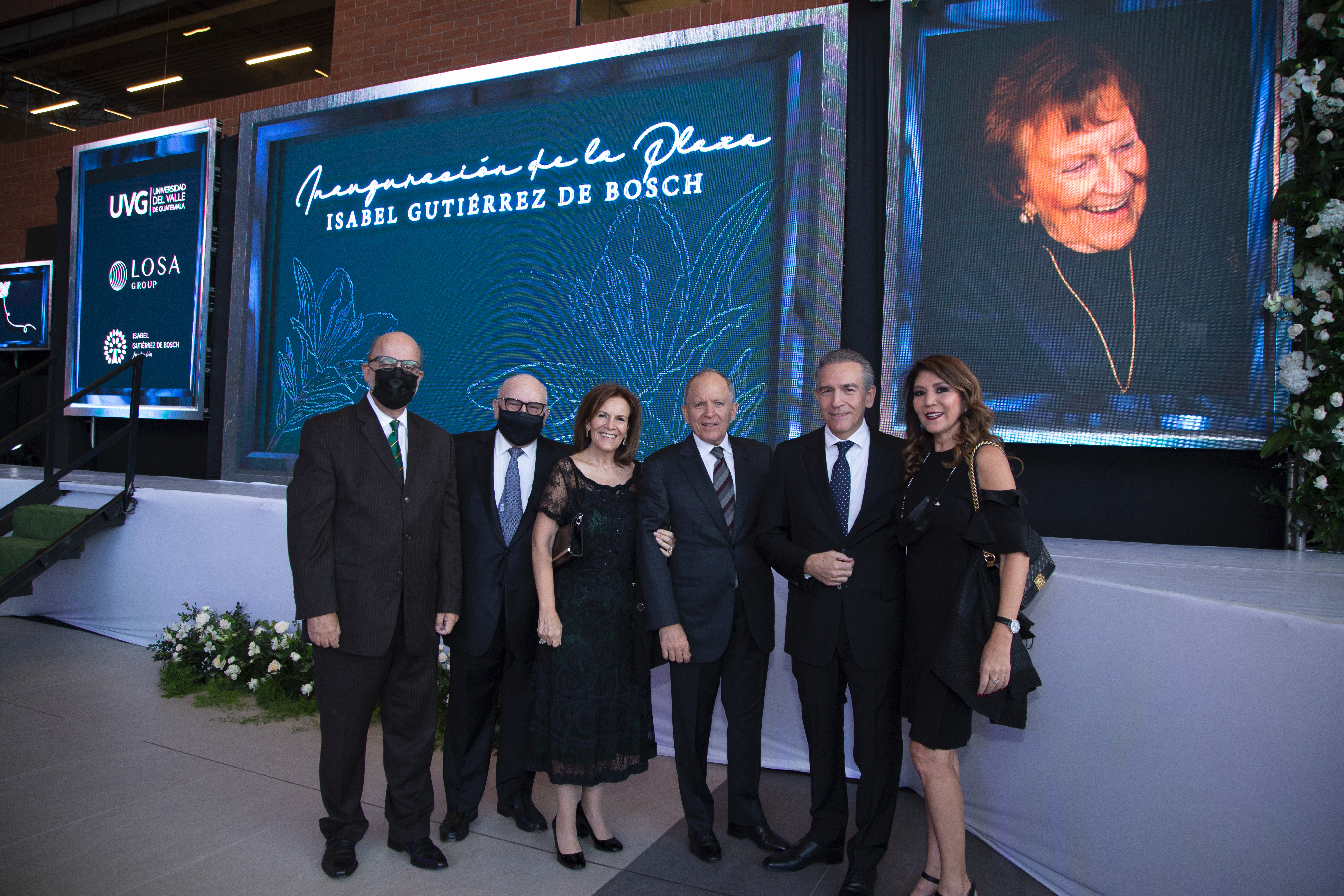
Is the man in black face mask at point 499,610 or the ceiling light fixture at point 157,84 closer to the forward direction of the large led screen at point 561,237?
the man in black face mask

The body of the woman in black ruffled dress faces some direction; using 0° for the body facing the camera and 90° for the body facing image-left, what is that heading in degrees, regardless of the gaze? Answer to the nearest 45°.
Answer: approximately 45°

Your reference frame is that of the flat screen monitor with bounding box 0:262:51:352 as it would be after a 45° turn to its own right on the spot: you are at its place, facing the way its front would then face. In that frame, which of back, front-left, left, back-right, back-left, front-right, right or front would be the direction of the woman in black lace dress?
left

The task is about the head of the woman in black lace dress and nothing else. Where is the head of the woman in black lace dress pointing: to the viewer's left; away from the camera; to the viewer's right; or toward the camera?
toward the camera

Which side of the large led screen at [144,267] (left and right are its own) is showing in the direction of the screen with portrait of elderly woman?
left

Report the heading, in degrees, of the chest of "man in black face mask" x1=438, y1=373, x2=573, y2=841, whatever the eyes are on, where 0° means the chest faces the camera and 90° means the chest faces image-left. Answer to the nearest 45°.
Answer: approximately 0°

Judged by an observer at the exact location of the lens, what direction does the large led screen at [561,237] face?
facing the viewer and to the left of the viewer

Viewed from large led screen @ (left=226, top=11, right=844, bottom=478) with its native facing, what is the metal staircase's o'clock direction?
The metal staircase is roughly at 2 o'clock from the large led screen.

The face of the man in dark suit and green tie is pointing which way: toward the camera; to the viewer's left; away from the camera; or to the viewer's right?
toward the camera

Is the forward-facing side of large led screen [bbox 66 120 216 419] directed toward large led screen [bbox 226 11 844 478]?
no

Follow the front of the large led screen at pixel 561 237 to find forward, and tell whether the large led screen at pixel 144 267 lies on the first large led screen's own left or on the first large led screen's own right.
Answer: on the first large led screen's own right

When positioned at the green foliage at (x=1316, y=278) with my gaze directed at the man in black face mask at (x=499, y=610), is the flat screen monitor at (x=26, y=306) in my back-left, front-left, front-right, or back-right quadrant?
front-right

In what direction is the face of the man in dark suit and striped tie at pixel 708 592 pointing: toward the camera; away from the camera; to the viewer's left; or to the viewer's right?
toward the camera

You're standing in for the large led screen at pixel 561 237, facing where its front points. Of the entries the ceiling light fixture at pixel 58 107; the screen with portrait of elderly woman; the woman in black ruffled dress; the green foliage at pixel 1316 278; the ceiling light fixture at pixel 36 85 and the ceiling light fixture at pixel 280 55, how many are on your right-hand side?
3

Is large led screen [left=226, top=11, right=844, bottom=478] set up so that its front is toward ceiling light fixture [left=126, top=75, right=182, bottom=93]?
no

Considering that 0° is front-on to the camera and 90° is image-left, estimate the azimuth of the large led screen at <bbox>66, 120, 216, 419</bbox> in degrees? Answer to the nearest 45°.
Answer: approximately 45°

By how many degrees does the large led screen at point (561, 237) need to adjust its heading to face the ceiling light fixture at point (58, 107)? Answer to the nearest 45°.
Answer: approximately 90° to its right

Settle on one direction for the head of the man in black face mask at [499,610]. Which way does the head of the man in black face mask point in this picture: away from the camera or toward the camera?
toward the camera

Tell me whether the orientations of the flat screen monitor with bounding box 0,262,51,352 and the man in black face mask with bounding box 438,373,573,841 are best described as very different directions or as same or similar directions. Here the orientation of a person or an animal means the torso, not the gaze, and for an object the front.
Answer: same or similar directions
